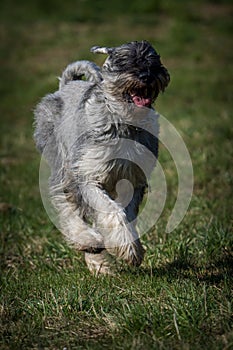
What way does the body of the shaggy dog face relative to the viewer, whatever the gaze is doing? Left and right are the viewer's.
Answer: facing the viewer and to the right of the viewer
